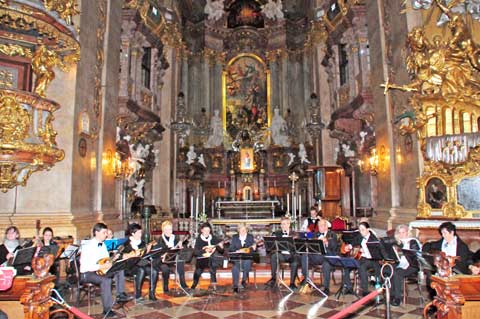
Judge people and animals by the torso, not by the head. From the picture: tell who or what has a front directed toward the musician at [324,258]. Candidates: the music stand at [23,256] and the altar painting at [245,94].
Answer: the altar painting

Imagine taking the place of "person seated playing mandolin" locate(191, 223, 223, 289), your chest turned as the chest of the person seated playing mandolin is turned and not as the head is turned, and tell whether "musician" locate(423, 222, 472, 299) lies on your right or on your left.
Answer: on your left

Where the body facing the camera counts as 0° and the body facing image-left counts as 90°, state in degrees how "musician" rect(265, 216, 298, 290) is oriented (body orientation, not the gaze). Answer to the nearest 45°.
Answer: approximately 0°

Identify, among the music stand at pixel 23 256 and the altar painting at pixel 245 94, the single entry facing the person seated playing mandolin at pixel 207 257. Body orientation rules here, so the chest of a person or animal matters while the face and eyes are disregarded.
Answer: the altar painting

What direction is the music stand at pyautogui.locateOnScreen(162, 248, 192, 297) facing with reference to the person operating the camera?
facing away from the viewer and to the left of the viewer

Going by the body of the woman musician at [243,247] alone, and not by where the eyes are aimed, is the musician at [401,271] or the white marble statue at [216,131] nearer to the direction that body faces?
the musician

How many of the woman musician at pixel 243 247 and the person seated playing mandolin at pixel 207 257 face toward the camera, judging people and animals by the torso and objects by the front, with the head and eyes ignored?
2

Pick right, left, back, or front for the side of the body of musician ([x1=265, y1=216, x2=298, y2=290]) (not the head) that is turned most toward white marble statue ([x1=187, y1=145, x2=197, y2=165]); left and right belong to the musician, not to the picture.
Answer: back

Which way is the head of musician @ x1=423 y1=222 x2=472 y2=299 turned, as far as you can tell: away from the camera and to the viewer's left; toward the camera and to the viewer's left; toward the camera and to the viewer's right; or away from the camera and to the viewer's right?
toward the camera and to the viewer's left

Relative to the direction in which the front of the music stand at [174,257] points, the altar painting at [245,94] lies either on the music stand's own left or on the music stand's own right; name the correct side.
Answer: on the music stand's own right

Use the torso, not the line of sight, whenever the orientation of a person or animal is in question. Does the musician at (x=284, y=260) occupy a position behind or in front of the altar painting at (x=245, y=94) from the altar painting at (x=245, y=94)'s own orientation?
in front

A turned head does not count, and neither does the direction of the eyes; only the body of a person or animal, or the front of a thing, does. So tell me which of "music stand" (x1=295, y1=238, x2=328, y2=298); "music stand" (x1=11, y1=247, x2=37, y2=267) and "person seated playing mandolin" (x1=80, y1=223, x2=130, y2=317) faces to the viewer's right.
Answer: the person seated playing mandolin

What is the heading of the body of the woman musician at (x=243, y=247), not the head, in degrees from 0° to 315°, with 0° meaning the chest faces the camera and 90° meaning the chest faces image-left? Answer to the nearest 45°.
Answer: approximately 0°

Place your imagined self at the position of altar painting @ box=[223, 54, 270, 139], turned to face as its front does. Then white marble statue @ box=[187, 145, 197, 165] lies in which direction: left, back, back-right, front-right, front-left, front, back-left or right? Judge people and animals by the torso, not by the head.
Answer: front-right

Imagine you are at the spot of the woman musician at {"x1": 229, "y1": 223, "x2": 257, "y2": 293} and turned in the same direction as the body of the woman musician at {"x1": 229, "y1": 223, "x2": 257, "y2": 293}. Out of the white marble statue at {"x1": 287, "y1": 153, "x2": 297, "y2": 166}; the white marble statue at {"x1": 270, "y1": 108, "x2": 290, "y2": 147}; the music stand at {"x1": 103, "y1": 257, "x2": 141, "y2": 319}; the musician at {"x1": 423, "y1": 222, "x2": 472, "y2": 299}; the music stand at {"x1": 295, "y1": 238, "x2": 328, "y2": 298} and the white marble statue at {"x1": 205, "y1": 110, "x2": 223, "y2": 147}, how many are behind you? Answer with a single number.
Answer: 3
